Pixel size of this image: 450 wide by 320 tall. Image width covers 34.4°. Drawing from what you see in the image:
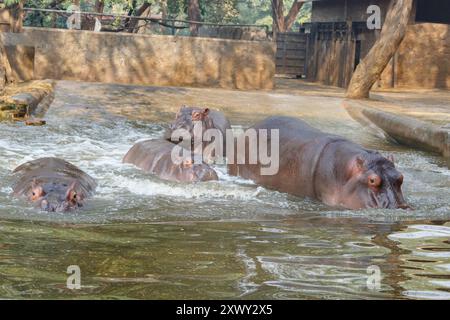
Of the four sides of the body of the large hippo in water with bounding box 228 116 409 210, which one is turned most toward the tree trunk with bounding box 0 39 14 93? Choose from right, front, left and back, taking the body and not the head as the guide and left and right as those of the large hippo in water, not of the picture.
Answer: back

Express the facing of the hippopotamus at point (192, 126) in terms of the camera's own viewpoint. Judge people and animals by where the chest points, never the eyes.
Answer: facing the viewer and to the left of the viewer

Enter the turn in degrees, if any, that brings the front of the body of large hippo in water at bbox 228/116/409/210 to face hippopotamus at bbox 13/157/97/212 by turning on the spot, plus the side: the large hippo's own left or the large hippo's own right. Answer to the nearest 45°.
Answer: approximately 135° to the large hippo's own right

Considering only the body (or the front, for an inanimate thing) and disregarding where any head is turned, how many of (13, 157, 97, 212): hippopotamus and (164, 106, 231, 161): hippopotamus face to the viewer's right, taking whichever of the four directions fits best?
0

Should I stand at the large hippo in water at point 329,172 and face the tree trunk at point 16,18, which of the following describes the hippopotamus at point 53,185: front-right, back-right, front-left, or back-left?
front-left

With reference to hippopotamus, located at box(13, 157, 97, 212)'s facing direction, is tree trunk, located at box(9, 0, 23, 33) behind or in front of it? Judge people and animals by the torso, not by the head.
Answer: behind

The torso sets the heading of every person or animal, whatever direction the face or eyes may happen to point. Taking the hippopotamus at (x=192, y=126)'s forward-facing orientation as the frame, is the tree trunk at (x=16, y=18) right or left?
on its right

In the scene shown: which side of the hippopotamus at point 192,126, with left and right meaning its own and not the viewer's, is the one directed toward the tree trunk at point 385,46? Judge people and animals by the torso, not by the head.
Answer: back

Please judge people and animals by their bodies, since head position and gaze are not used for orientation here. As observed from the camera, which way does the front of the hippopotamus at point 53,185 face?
facing the viewer

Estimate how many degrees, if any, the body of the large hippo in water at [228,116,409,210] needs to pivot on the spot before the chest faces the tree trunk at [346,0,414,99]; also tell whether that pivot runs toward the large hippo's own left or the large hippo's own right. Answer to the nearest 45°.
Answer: approximately 135° to the large hippo's own left

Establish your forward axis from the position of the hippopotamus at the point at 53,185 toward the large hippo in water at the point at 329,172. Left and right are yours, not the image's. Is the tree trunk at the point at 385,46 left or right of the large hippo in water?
left
